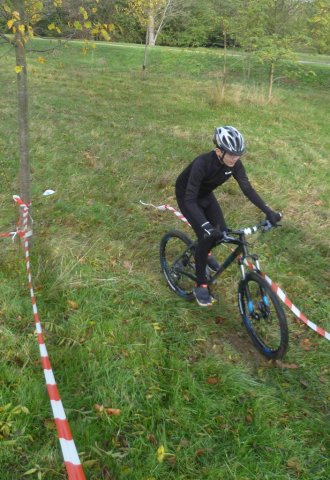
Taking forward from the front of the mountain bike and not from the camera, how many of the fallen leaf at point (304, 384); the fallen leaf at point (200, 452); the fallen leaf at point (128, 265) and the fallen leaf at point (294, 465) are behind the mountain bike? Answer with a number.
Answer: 1

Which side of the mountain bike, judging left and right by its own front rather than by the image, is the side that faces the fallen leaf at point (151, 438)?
right

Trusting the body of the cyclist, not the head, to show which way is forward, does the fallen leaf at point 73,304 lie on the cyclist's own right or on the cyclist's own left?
on the cyclist's own right

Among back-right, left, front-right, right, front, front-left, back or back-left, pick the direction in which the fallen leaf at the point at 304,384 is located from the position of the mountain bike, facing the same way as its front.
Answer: front

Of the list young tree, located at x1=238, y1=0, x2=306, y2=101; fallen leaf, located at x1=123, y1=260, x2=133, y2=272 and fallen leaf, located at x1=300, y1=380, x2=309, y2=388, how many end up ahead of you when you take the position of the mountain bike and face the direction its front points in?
1

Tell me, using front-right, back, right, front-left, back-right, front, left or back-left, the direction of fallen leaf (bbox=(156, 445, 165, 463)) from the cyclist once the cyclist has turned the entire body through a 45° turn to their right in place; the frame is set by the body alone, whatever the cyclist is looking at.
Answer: front

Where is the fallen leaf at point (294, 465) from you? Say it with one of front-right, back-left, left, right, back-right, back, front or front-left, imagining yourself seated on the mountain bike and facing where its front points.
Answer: front-right

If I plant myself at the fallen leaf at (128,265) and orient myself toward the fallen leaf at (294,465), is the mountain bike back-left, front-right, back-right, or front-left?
front-left

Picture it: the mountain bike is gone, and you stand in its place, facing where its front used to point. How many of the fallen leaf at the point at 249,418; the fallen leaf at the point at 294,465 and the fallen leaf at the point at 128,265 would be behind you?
1

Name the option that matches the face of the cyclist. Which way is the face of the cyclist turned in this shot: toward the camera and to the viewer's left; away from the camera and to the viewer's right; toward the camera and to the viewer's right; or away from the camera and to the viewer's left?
toward the camera and to the viewer's right

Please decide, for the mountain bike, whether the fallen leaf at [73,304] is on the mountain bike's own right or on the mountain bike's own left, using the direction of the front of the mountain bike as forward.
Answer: on the mountain bike's own right

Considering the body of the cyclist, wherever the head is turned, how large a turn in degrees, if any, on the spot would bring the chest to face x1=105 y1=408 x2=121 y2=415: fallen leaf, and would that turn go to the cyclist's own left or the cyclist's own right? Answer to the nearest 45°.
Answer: approximately 45° to the cyclist's own right

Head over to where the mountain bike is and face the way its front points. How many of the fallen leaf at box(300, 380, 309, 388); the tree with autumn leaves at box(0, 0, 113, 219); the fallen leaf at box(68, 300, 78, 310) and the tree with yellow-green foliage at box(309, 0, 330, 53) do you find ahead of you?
1

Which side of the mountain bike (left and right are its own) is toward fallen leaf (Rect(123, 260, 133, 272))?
back

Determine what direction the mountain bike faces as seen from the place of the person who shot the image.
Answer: facing the viewer and to the right of the viewer

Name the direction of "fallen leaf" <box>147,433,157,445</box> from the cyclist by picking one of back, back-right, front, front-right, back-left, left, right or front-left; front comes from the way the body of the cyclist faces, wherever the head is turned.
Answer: front-right
